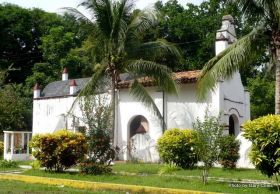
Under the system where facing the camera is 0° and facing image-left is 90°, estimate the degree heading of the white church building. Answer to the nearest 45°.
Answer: approximately 315°

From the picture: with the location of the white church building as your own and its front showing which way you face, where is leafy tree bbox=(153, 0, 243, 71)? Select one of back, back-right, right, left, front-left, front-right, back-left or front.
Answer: back-left

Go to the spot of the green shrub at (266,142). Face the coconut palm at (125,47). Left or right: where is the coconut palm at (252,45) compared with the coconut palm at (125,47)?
right

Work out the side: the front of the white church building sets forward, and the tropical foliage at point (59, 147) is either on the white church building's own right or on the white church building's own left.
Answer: on the white church building's own right

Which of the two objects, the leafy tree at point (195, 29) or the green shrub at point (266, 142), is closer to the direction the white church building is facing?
the green shrub

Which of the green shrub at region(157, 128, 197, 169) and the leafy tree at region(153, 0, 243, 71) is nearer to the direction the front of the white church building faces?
the green shrub

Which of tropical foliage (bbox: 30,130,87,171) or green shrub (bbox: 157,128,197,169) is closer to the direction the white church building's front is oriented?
the green shrub

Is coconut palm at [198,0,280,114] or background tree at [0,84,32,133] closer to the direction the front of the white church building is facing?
the coconut palm

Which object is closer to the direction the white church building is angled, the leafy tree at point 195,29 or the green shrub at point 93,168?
the green shrub
